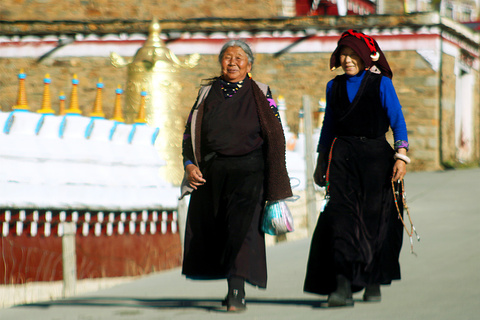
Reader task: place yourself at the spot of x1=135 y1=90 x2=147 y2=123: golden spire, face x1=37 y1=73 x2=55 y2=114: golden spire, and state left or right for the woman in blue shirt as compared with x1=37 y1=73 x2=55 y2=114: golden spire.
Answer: left

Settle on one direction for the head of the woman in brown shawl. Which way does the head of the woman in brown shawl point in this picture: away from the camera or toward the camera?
toward the camera

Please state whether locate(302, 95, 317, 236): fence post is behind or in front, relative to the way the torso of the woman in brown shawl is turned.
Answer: behind

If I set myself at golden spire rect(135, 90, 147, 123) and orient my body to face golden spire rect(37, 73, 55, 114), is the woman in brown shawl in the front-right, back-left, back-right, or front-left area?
front-left

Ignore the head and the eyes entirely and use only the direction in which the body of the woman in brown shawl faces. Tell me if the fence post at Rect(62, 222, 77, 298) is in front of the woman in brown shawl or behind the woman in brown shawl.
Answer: behind

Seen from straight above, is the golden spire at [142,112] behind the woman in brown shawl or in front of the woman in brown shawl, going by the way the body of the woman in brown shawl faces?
behind

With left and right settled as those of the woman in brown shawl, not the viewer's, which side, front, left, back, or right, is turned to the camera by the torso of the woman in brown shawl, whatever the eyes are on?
front

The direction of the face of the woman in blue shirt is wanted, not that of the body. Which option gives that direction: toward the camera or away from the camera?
toward the camera
